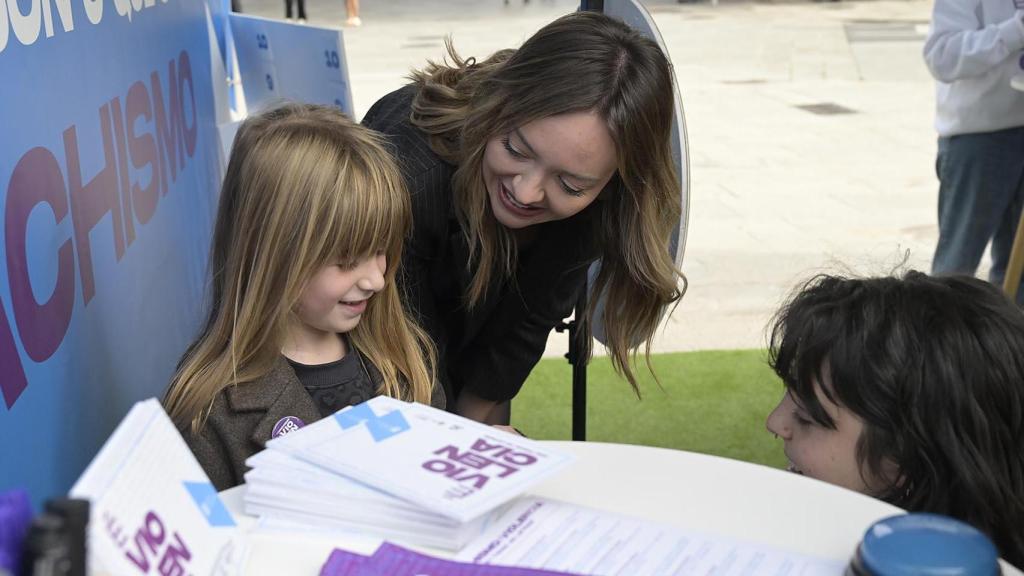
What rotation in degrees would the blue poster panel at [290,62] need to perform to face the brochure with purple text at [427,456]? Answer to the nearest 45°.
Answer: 0° — it already faces it

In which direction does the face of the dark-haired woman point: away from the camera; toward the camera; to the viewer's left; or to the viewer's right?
to the viewer's left

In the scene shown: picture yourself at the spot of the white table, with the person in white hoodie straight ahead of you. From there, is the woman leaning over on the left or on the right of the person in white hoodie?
left

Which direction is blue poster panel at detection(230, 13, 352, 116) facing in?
toward the camera

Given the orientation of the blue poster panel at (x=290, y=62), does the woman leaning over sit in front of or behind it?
in front

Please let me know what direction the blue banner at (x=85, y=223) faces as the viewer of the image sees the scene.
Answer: facing the viewer and to the right of the viewer

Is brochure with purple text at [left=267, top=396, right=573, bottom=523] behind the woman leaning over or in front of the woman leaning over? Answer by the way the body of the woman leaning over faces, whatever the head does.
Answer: in front

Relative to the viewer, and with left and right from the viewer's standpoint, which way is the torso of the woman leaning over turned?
facing the viewer

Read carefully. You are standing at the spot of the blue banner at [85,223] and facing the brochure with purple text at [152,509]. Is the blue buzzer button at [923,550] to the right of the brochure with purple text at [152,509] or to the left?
left

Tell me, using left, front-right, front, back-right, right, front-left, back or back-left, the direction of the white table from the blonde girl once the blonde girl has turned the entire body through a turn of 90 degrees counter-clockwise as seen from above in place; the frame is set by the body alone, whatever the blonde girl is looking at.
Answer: right

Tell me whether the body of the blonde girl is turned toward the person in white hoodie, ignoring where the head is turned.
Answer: no

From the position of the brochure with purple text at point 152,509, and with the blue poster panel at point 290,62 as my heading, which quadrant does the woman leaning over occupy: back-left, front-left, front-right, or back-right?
front-right

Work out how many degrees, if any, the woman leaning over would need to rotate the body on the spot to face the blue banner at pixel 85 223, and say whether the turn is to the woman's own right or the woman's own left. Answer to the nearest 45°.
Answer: approximately 45° to the woman's own right

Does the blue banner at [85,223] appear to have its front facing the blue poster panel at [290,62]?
no

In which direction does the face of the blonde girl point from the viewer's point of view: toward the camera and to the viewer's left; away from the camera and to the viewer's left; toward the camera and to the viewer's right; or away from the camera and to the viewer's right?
toward the camera and to the viewer's right
